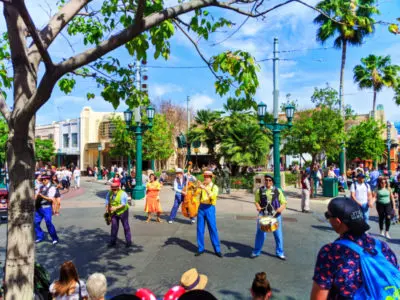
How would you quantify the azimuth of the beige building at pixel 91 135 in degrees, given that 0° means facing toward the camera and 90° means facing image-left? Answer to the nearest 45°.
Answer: approximately 315°

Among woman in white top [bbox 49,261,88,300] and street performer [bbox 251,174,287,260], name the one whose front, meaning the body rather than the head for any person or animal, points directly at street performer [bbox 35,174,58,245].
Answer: the woman in white top

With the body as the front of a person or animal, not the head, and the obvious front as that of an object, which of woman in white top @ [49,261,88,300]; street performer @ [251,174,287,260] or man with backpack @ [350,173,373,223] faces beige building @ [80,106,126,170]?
the woman in white top

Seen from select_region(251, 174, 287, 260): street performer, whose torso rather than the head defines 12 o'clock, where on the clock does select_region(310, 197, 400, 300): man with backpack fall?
The man with backpack is roughly at 12 o'clock from the street performer.

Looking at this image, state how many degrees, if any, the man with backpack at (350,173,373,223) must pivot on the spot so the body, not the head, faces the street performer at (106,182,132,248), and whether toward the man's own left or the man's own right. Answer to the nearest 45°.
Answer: approximately 45° to the man's own right

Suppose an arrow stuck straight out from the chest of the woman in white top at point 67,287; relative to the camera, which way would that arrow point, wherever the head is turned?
away from the camera

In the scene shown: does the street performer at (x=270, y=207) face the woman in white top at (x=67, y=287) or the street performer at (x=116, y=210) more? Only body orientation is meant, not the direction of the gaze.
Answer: the woman in white top

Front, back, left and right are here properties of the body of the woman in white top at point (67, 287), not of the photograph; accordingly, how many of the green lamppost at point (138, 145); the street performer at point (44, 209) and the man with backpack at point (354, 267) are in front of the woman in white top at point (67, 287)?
2

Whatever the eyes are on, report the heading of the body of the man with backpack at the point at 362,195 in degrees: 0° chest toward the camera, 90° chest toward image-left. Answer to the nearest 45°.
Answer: approximately 0°

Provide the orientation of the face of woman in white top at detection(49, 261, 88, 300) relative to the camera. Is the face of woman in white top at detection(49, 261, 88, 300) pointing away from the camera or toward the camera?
away from the camera

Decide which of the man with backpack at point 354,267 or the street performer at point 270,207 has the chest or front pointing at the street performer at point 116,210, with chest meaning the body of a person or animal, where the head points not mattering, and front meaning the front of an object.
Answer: the man with backpack

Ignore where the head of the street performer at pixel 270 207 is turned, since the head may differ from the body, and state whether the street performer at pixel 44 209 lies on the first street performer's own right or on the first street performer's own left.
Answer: on the first street performer's own right

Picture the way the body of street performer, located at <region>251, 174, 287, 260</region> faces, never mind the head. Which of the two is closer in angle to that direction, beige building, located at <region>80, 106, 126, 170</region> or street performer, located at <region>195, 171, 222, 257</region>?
the street performer

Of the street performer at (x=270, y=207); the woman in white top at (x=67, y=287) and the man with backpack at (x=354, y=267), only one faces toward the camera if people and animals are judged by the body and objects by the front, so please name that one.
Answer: the street performer

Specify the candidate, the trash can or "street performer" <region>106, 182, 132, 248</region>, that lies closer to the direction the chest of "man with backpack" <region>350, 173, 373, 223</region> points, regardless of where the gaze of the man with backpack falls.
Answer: the street performer
